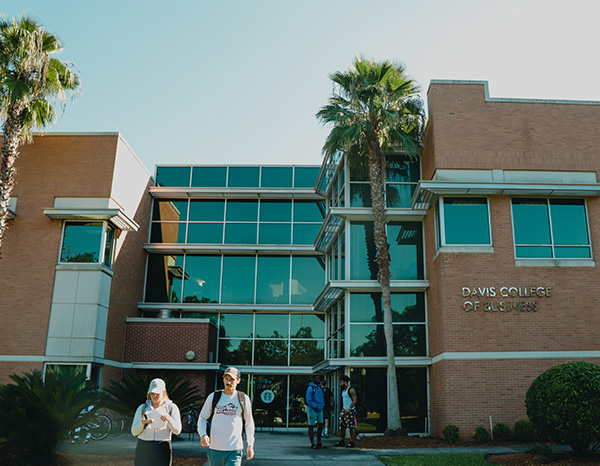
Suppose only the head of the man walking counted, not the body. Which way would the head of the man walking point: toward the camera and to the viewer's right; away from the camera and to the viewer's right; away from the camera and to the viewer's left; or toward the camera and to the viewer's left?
toward the camera and to the viewer's left

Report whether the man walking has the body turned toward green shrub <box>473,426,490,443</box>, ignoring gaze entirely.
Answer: no

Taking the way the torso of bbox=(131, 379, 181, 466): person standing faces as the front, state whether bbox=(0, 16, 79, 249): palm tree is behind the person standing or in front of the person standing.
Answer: behind

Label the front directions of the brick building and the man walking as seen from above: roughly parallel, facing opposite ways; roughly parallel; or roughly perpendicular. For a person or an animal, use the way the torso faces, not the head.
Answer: roughly parallel

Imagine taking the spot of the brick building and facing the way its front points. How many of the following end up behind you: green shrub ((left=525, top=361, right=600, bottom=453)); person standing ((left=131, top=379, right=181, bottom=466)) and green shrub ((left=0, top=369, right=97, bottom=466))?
0

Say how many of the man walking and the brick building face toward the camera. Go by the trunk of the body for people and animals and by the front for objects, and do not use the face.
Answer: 2

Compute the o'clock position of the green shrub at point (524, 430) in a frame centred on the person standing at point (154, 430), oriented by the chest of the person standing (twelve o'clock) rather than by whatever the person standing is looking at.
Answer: The green shrub is roughly at 8 o'clock from the person standing.

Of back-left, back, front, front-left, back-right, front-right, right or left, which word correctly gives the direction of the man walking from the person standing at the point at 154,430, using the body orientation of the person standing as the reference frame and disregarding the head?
left

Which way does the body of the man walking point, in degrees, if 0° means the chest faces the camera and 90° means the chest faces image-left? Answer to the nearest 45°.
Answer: approximately 0°

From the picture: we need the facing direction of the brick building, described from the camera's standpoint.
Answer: facing the viewer

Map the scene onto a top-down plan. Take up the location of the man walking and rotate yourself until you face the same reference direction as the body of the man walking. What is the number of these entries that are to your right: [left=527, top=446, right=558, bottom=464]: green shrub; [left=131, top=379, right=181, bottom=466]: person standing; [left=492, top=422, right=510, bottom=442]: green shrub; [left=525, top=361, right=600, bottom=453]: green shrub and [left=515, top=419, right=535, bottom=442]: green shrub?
1

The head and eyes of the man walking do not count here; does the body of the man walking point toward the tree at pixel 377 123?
no

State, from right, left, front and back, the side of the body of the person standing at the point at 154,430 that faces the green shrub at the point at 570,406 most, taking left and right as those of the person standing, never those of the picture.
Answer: left

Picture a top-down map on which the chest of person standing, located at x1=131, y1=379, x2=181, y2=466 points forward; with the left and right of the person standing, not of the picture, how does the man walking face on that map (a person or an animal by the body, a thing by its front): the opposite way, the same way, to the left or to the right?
the same way

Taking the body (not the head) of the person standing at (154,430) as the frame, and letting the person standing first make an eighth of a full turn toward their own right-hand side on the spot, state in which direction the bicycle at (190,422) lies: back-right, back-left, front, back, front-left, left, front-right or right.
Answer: back-right

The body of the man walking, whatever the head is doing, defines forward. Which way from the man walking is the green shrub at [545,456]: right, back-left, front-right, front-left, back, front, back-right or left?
back-left

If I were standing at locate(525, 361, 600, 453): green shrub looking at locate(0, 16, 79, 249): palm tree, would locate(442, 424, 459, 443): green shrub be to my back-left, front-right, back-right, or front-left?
front-right
